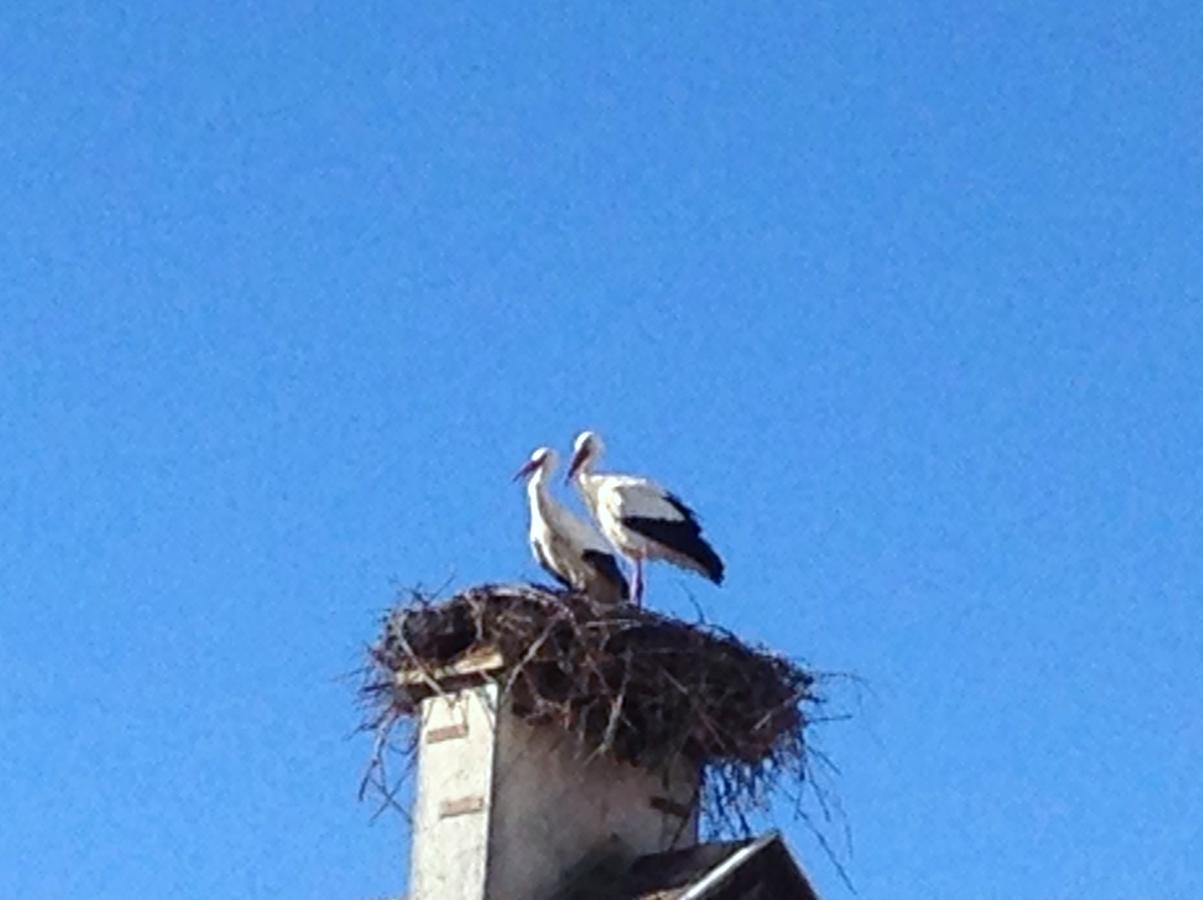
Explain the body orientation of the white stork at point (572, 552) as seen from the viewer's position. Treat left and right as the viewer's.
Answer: facing to the left of the viewer

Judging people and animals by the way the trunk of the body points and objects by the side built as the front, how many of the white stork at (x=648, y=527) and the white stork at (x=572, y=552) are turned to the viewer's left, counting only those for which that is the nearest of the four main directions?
2

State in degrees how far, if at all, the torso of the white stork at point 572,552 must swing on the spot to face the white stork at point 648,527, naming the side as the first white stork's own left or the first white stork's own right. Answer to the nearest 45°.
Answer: approximately 135° to the first white stork's own right

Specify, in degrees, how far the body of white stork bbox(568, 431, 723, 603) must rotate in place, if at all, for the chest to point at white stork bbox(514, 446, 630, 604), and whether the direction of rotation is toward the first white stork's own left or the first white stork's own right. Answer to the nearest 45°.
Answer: approximately 45° to the first white stork's own left

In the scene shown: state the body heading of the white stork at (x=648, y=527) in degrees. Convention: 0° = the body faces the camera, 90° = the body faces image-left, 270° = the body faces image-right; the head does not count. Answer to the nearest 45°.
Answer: approximately 90°
